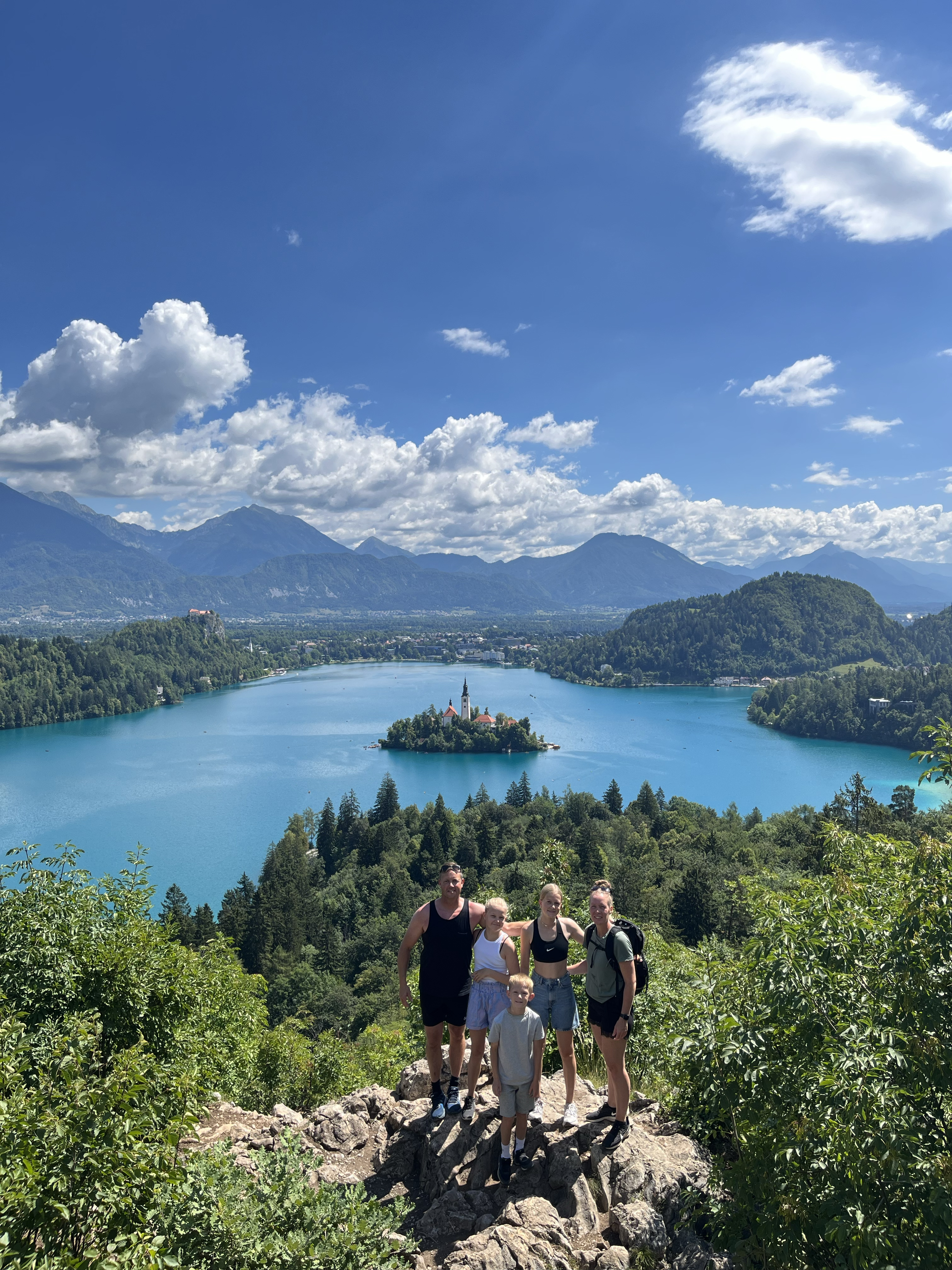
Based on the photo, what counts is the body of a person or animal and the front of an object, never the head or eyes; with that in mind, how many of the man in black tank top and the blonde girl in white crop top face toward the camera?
2

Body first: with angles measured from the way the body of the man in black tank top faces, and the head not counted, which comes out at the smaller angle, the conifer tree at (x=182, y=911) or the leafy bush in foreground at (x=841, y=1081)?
the leafy bush in foreground

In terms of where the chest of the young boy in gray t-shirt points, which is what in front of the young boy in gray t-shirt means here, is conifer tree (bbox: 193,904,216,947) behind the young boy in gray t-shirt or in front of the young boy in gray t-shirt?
behind

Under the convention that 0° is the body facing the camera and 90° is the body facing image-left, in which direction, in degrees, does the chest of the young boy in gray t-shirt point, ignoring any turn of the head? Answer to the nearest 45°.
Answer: approximately 0°

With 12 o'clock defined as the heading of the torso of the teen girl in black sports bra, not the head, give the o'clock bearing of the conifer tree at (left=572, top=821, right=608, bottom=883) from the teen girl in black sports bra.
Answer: The conifer tree is roughly at 6 o'clock from the teen girl in black sports bra.

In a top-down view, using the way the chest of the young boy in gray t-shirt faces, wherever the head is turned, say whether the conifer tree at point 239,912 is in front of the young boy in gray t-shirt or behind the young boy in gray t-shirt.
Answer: behind
